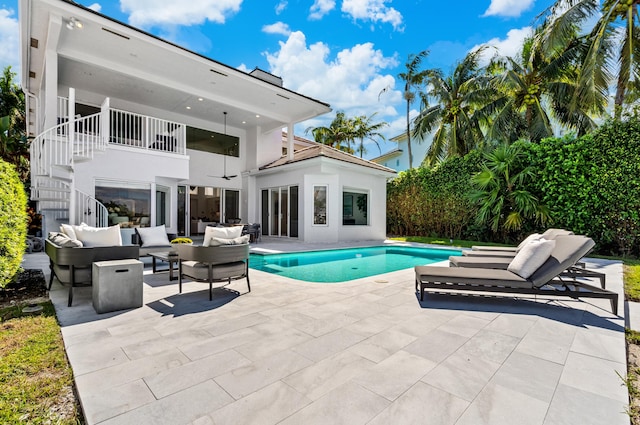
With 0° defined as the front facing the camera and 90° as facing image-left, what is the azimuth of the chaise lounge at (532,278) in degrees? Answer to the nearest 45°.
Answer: approximately 90°

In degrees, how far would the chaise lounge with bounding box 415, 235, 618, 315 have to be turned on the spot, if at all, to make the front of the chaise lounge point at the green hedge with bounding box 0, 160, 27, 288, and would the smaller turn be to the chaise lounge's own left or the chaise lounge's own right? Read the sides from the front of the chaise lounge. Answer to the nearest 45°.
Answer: approximately 45° to the chaise lounge's own left

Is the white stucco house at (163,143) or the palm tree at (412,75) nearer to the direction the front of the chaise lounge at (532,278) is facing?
the white stucco house

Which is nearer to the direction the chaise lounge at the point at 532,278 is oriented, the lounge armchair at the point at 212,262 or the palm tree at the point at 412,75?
the lounge armchair

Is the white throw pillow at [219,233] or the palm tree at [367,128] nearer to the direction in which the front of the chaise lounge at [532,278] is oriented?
the white throw pillow

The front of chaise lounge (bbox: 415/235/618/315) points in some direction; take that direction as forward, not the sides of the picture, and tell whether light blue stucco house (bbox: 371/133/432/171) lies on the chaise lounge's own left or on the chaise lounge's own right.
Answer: on the chaise lounge's own right

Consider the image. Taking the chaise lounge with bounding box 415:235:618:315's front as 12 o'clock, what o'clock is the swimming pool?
The swimming pool is roughly at 1 o'clock from the chaise lounge.

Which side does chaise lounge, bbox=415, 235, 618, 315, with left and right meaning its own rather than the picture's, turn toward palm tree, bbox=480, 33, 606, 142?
right

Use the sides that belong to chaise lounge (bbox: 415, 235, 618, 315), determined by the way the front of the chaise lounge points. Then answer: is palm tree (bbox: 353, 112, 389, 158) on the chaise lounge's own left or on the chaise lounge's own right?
on the chaise lounge's own right

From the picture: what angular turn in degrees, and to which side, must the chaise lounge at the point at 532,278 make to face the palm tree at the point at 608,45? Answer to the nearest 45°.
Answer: approximately 90° to its right

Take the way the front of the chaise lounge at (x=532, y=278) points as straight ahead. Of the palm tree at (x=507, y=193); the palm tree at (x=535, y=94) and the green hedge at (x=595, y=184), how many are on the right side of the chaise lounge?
3

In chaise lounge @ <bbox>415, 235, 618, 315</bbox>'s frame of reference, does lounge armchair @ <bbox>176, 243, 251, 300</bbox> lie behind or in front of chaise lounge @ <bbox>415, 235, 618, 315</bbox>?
in front

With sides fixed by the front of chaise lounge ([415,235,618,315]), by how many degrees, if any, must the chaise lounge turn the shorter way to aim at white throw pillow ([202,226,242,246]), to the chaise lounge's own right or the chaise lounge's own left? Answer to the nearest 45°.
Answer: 0° — it already faces it
